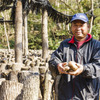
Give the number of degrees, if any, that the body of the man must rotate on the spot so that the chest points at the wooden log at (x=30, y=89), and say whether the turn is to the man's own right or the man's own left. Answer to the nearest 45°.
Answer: approximately 135° to the man's own right

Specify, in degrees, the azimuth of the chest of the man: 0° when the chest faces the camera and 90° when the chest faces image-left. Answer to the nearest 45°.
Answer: approximately 0°

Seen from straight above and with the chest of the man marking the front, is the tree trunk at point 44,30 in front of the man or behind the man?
behind

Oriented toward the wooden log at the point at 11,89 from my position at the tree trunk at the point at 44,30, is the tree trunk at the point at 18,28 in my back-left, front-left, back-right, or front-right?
front-right

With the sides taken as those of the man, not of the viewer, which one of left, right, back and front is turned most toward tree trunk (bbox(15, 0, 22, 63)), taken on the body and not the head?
back
